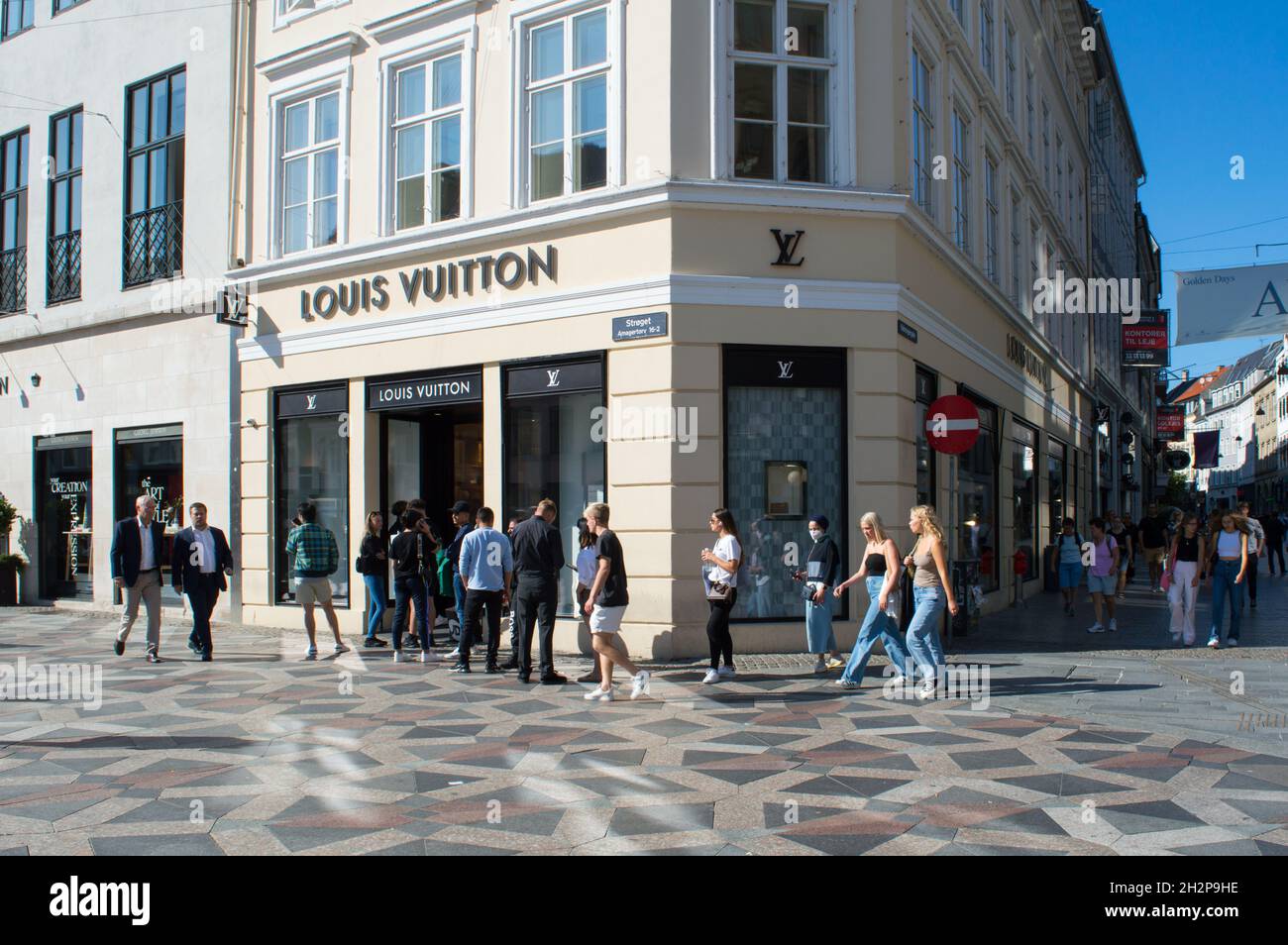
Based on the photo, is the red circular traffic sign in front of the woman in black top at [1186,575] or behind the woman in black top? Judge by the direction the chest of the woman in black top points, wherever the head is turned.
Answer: in front

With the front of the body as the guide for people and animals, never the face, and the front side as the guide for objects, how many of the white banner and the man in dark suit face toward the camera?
2

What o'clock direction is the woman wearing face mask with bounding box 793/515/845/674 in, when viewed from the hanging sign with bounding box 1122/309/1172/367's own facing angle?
The woman wearing face mask is roughly at 12 o'clock from the hanging sign.

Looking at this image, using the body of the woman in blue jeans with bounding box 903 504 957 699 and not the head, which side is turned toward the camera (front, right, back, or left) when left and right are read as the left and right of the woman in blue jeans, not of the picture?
left

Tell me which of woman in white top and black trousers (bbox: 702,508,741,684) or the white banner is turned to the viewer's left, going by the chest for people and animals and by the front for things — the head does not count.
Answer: the woman in white top and black trousers

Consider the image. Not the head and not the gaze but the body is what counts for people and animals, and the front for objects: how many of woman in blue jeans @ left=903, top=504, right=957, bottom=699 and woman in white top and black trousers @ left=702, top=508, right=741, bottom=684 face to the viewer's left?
2

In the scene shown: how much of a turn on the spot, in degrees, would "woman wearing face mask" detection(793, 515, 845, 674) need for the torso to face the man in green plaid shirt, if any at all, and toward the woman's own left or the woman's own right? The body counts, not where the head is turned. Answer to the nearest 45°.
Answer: approximately 45° to the woman's own right

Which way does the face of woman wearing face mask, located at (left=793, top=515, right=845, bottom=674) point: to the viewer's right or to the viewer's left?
to the viewer's left
